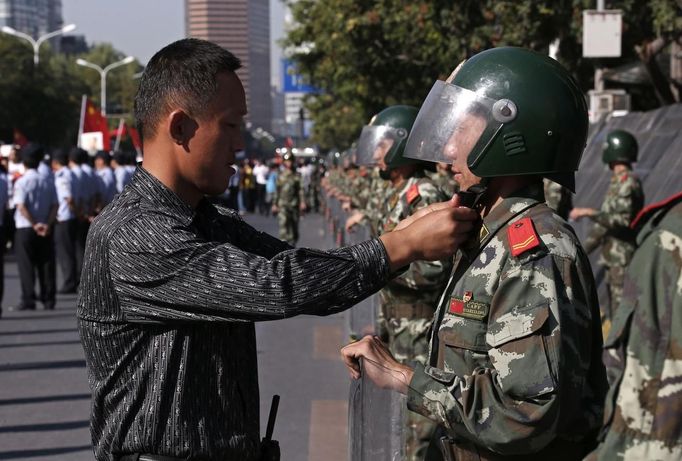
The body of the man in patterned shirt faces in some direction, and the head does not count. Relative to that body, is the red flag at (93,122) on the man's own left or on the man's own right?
on the man's own left

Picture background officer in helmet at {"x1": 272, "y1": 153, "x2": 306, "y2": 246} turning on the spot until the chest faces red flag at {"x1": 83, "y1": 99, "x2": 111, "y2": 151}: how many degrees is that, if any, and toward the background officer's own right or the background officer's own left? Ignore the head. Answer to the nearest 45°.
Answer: approximately 135° to the background officer's own right

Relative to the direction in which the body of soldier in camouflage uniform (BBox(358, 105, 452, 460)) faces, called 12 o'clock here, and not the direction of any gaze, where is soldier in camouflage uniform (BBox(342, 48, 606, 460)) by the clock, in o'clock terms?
soldier in camouflage uniform (BBox(342, 48, 606, 460)) is roughly at 9 o'clock from soldier in camouflage uniform (BBox(358, 105, 452, 460)).

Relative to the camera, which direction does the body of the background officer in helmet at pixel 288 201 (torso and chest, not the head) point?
toward the camera

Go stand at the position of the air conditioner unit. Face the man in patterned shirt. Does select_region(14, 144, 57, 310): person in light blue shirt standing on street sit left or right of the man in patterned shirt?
right

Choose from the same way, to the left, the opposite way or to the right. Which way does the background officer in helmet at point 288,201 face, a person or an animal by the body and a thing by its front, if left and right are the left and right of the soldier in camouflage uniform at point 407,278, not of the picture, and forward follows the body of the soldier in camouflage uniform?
to the left

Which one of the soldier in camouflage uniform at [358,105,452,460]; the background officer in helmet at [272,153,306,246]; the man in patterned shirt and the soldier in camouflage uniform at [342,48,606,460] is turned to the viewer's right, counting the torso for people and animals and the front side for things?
the man in patterned shirt

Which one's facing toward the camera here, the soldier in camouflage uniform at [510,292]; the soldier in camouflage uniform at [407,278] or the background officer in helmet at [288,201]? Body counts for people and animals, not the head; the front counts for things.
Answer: the background officer in helmet

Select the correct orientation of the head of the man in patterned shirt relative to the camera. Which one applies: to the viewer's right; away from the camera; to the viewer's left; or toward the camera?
to the viewer's right

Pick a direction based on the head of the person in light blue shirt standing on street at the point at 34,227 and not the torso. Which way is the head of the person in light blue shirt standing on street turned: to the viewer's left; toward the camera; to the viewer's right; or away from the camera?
away from the camera

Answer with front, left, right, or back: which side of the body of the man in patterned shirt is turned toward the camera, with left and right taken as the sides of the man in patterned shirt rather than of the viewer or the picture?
right

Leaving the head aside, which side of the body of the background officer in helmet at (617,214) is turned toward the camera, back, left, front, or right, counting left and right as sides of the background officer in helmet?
left

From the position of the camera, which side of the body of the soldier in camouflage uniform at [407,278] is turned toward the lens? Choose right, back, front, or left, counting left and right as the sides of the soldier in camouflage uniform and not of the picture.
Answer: left

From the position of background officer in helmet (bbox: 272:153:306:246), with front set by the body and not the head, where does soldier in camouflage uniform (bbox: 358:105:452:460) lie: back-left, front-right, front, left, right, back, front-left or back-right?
front

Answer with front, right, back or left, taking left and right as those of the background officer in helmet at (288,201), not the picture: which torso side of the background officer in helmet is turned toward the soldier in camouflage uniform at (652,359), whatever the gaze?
front

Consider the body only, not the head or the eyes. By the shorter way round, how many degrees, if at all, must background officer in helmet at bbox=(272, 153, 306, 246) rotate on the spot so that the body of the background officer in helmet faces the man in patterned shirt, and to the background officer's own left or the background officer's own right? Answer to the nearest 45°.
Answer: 0° — they already face them

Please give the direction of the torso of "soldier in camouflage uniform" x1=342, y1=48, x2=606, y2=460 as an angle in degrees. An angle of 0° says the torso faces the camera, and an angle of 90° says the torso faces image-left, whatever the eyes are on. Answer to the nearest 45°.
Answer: approximately 90°
